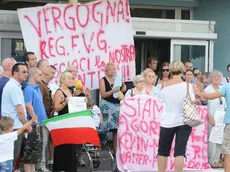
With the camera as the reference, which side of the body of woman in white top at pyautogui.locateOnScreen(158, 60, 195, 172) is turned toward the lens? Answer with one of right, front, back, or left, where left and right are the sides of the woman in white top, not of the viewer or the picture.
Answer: back

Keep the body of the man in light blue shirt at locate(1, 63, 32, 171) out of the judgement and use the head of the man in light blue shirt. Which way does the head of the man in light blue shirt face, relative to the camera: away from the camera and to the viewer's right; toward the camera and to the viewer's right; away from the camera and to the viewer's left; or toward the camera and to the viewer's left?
toward the camera and to the viewer's right

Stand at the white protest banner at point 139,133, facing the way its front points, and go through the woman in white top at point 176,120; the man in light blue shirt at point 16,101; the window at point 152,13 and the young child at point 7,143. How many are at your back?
1

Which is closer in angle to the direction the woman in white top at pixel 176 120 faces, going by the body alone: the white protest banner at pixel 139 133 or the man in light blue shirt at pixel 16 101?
the white protest banner

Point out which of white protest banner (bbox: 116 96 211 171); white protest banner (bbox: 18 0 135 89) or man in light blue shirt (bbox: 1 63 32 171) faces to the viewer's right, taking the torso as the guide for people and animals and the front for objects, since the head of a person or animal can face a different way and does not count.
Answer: the man in light blue shirt

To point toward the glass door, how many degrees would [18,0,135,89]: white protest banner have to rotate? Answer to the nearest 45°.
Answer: approximately 135° to its left

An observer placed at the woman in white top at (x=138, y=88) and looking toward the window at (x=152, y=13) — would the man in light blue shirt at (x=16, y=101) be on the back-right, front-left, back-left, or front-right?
back-left

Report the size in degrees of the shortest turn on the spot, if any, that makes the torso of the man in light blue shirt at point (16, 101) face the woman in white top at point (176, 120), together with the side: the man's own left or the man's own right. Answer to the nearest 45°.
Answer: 0° — they already face them

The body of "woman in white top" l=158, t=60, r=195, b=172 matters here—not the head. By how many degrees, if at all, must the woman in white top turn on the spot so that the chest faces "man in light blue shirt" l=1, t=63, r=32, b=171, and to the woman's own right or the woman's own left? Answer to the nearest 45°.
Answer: approximately 90° to the woman's own left

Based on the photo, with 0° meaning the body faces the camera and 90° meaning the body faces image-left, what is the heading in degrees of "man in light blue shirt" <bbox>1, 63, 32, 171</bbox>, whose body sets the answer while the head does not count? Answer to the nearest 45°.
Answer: approximately 270°

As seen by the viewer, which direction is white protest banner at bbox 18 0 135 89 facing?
toward the camera

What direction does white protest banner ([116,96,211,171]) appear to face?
toward the camera
